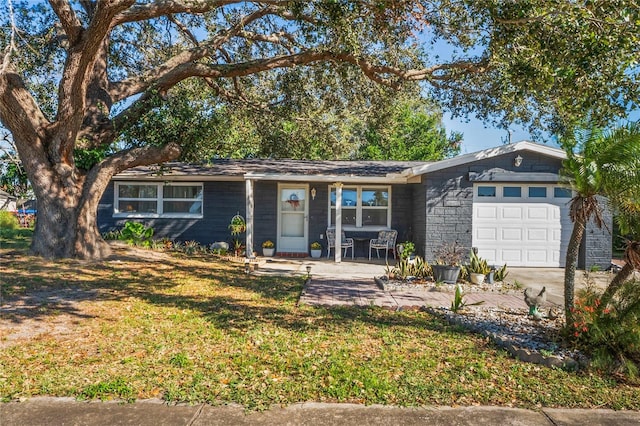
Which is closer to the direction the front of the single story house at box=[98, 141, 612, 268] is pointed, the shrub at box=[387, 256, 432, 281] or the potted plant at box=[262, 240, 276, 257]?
the shrub

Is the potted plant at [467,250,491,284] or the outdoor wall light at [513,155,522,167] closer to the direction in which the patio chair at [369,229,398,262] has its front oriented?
the potted plant

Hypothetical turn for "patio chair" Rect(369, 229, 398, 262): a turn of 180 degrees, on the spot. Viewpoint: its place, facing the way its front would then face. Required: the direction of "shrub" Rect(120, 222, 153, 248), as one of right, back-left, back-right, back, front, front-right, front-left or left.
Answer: back-left

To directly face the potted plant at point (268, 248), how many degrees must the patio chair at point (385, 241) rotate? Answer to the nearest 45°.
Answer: approximately 45° to its right

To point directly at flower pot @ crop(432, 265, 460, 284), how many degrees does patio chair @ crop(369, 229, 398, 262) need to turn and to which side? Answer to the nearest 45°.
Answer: approximately 45° to its left

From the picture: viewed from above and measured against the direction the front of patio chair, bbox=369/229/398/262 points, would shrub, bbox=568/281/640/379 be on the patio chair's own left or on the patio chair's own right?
on the patio chair's own left
